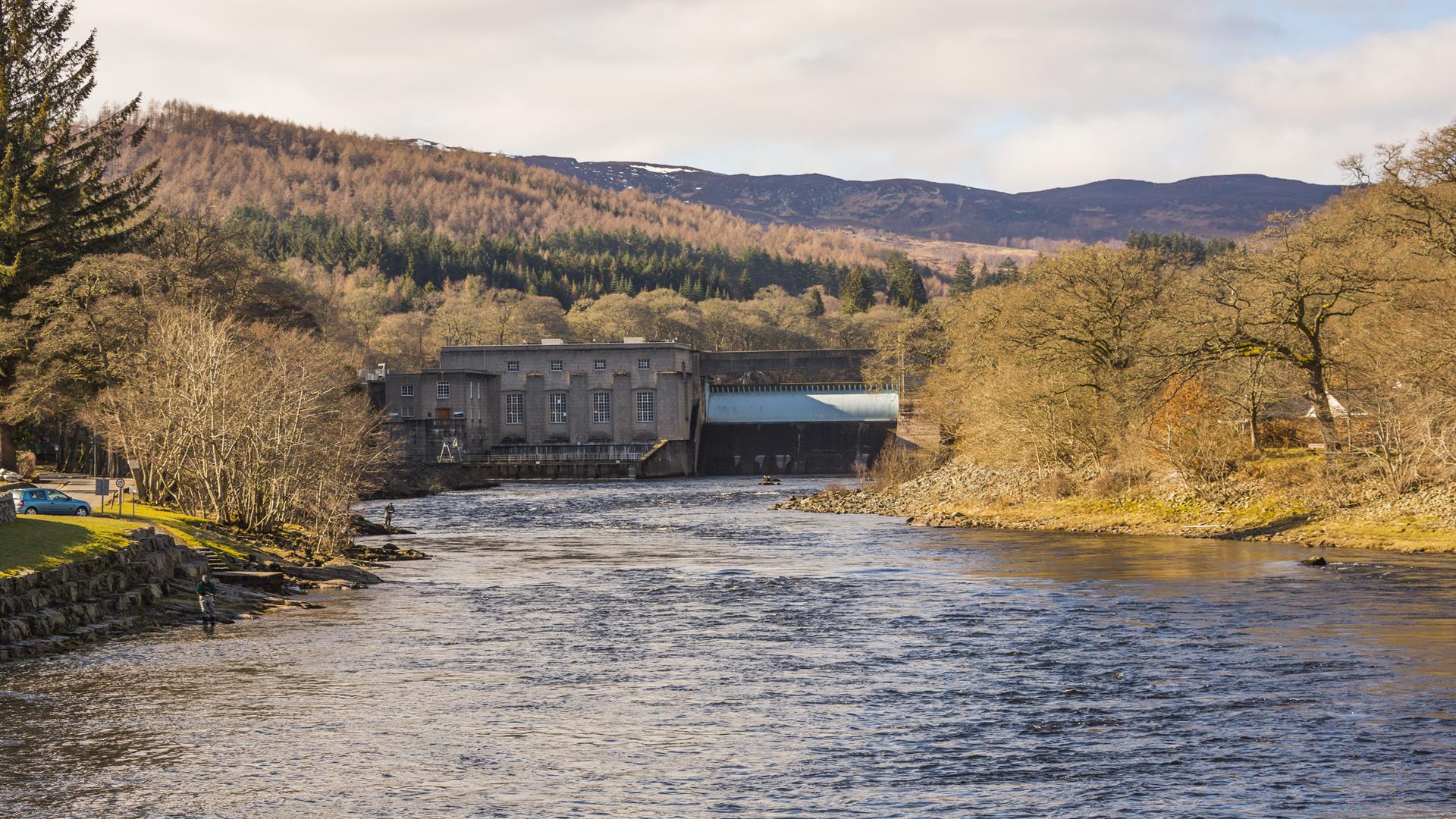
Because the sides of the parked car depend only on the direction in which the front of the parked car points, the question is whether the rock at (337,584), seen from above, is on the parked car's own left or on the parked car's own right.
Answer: on the parked car's own right

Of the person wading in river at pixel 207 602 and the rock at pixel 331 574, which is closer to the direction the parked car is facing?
the rock

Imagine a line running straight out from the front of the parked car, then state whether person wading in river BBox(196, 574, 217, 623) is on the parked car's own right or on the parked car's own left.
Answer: on the parked car's own right

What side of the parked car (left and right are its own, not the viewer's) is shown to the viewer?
right

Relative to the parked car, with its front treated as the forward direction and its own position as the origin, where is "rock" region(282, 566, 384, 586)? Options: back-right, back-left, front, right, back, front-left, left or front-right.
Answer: front-right
